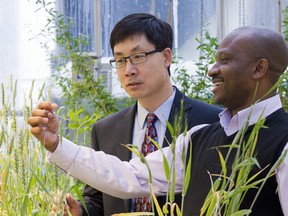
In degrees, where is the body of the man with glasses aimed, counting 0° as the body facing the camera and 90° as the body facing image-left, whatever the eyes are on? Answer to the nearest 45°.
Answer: approximately 45°
